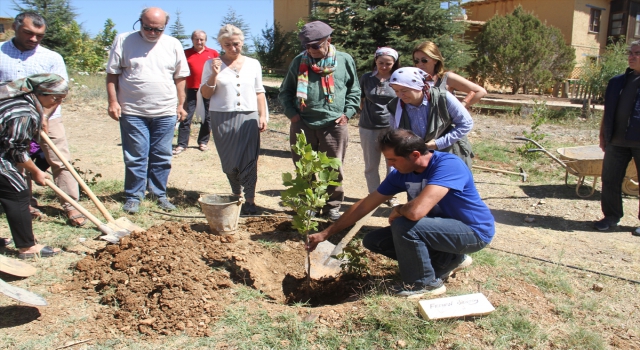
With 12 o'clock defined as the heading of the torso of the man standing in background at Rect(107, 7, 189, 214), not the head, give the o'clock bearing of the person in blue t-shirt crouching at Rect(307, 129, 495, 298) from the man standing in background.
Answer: The person in blue t-shirt crouching is roughly at 11 o'clock from the man standing in background.

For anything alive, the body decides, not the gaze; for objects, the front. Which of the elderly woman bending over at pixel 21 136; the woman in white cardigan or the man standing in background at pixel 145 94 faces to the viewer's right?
the elderly woman bending over

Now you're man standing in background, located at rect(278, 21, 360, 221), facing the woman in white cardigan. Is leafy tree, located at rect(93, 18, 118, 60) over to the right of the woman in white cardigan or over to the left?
right

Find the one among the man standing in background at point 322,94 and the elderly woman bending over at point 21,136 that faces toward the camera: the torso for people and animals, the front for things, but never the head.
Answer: the man standing in background

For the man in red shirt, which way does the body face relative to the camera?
toward the camera

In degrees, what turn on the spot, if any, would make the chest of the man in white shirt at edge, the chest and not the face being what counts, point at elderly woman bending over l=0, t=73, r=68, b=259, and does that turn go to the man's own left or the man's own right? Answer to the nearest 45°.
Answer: approximately 45° to the man's own right

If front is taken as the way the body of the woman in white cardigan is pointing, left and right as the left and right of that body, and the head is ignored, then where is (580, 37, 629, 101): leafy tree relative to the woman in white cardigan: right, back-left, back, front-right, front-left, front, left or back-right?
back-left

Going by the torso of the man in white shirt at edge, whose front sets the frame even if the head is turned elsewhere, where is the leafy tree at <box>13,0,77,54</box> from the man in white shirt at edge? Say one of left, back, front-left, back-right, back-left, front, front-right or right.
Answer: back-left

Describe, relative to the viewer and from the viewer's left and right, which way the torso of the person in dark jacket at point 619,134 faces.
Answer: facing the viewer and to the left of the viewer

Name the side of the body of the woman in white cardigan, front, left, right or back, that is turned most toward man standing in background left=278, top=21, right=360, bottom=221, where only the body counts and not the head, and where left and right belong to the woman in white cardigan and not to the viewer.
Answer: left

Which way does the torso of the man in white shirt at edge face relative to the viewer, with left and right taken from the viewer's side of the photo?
facing the viewer and to the right of the viewer

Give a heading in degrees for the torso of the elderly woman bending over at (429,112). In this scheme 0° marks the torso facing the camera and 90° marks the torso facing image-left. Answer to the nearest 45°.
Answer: approximately 45°

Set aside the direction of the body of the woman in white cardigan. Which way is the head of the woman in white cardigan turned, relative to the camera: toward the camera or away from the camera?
toward the camera

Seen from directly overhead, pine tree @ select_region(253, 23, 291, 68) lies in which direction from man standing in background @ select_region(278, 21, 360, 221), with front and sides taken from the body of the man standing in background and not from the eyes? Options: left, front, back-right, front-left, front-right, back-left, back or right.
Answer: back

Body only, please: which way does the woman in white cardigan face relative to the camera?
toward the camera

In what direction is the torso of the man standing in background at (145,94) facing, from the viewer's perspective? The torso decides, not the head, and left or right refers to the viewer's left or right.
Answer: facing the viewer

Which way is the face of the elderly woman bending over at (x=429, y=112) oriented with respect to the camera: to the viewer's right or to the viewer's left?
to the viewer's left
